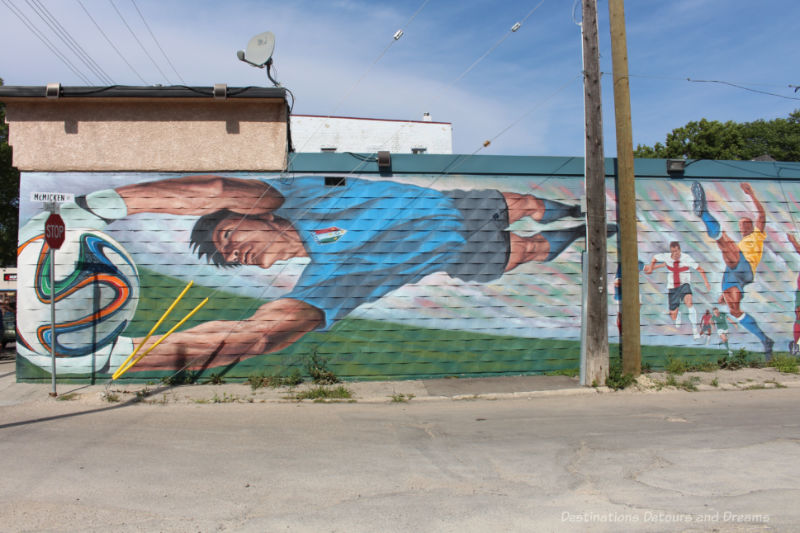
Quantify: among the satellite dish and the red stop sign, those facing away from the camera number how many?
0

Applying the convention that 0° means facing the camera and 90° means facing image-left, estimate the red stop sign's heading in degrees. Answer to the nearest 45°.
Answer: approximately 315°

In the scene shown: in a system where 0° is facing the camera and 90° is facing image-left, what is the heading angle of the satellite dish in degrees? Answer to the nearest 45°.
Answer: approximately 45°
